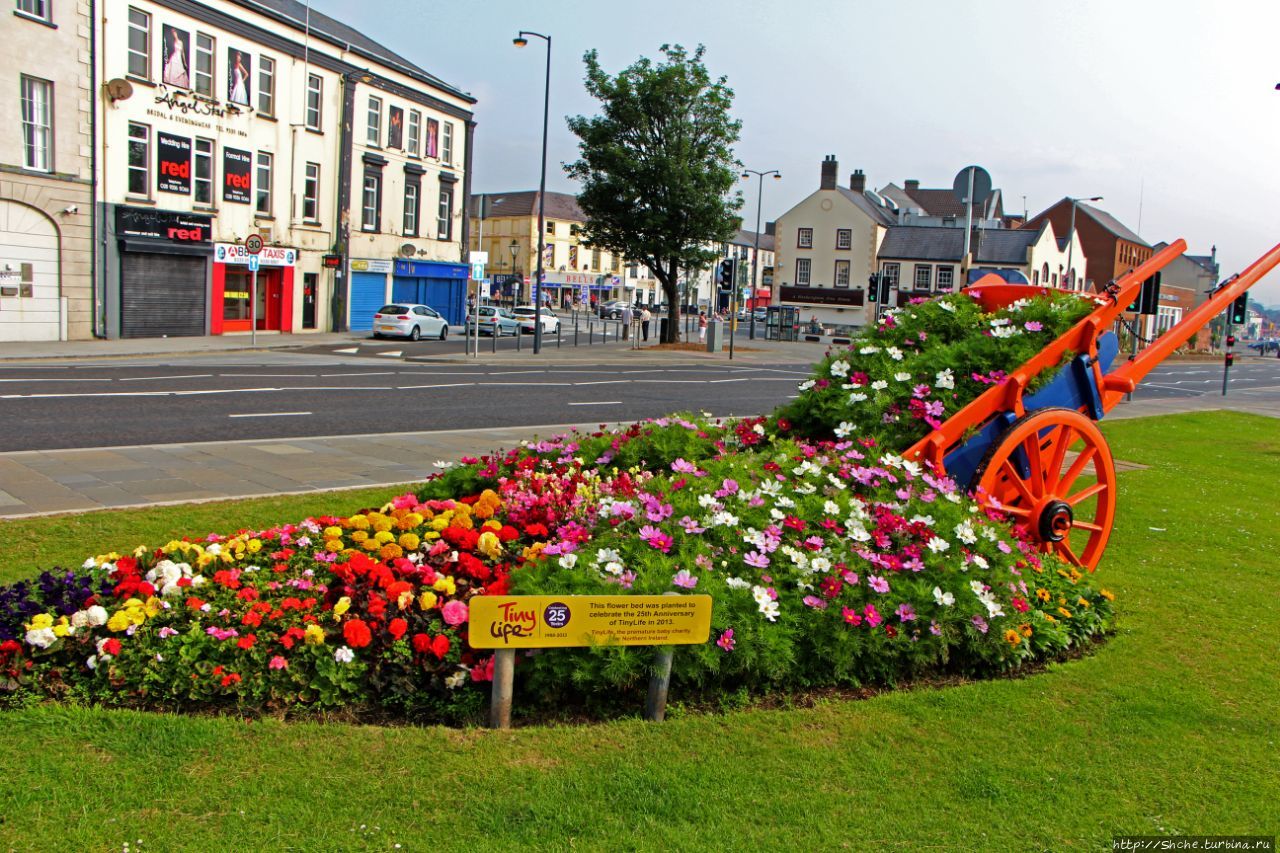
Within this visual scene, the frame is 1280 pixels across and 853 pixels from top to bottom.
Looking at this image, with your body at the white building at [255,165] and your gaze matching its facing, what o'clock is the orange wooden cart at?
The orange wooden cart is roughly at 1 o'clock from the white building.

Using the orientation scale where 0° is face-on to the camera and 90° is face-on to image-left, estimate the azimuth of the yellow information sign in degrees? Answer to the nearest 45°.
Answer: approximately 0°

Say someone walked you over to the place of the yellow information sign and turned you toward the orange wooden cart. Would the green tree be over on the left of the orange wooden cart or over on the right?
left

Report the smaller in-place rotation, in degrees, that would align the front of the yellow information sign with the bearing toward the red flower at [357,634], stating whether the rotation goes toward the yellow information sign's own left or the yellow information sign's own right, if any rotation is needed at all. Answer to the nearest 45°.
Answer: approximately 90° to the yellow information sign's own right

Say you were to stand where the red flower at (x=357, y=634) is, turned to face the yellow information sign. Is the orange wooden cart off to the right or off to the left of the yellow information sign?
left

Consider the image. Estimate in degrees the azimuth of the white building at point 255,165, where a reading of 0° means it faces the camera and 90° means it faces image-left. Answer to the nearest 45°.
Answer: approximately 315°

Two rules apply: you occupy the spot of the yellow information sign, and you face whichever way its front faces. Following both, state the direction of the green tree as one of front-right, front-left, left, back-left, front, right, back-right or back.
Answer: back

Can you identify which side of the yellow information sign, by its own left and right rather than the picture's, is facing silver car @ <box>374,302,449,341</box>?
back
